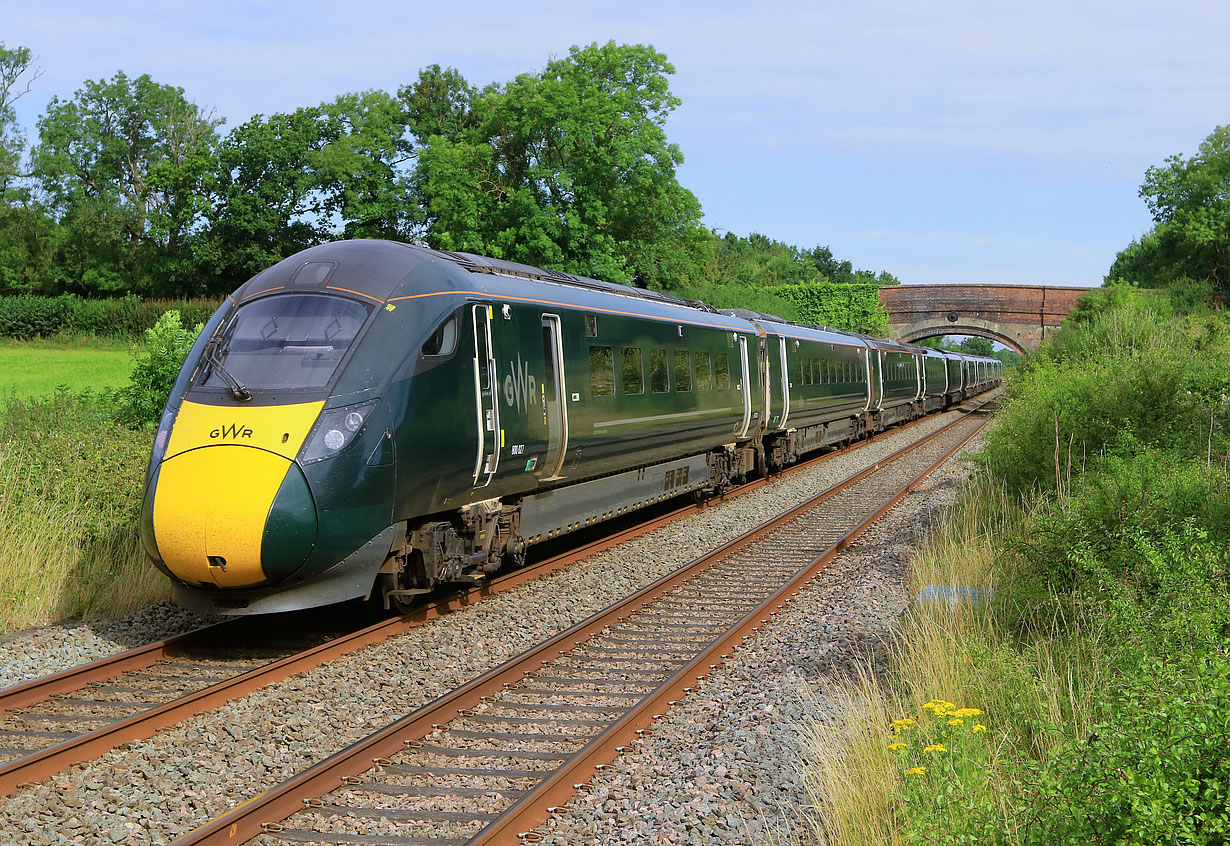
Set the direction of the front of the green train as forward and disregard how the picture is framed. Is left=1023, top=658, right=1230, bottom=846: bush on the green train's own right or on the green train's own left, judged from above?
on the green train's own left

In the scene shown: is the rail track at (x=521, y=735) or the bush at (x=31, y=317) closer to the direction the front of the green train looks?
the rail track

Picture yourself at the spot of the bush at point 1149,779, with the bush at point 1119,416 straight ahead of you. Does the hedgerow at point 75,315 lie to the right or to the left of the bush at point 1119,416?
left

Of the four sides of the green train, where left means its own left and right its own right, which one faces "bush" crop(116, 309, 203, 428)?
right

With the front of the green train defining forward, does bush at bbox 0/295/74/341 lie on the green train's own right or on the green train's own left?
on the green train's own right

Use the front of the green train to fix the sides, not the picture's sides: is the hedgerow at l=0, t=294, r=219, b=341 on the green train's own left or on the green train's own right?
on the green train's own right

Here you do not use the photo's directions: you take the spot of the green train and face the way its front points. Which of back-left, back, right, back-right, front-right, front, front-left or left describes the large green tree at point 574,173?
back-right

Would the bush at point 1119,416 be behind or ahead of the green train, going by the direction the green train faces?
behind

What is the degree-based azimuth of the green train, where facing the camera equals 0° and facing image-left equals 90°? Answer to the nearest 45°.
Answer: approximately 45°
